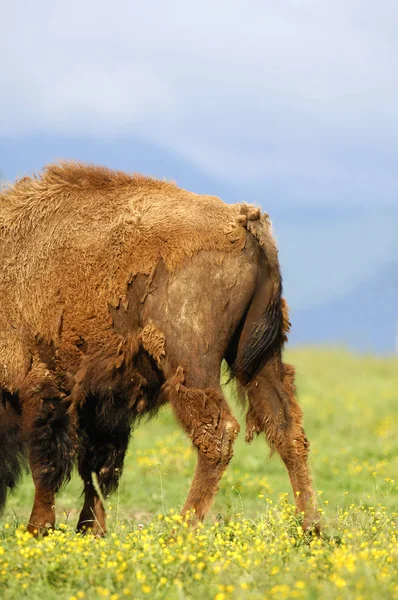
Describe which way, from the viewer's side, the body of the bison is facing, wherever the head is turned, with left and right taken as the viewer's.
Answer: facing away from the viewer and to the left of the viewer
